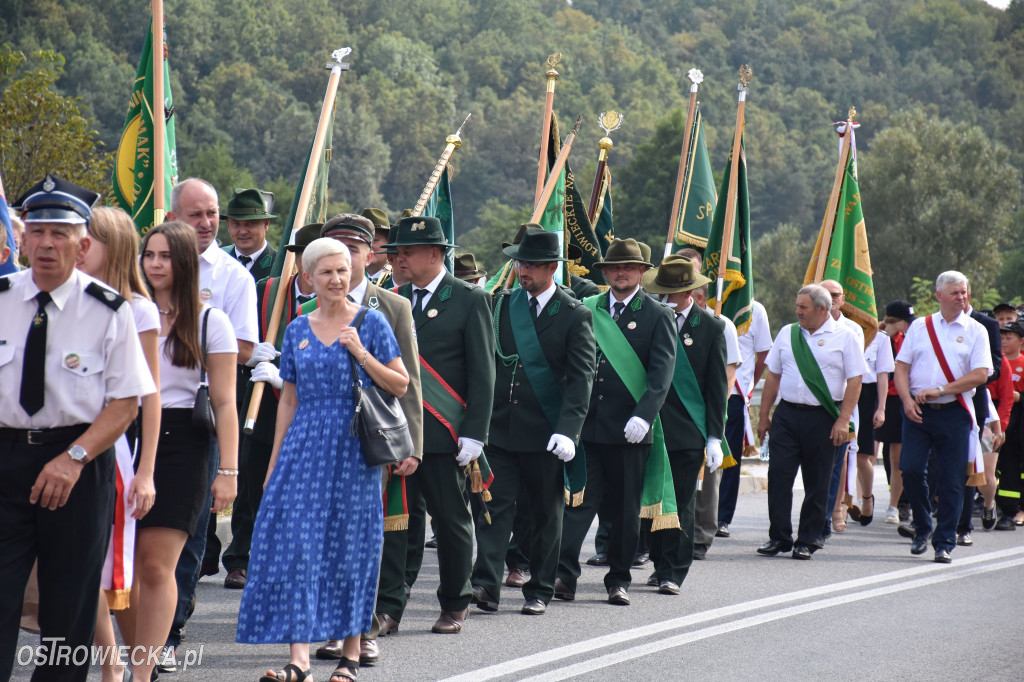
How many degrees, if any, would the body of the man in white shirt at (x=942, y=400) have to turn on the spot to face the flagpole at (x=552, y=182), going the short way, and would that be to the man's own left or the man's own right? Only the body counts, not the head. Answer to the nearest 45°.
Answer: approximately 45° to the man's own right

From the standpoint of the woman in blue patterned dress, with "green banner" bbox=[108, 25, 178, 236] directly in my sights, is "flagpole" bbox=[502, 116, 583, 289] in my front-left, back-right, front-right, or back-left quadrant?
front-right

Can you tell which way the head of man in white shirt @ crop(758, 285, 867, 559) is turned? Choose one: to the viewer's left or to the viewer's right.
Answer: to the viewer's left

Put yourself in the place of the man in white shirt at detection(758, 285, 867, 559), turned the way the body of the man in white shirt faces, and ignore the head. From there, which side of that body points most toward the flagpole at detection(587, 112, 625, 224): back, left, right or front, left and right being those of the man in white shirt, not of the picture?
right

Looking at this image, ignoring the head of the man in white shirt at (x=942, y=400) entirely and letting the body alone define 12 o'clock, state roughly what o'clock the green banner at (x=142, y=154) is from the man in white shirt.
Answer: The green banner is roughly at 2 o'clock from the man in white shirt.

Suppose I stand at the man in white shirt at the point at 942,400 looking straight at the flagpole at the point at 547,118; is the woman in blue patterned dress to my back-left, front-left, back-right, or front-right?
front-left

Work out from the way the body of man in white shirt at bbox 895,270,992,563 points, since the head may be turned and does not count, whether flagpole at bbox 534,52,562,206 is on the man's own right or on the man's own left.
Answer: on the man's own right

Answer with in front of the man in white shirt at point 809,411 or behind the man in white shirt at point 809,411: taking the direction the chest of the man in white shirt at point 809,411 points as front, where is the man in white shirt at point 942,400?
behind

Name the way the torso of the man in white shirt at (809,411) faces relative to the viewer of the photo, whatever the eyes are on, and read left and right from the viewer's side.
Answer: facing the viewer and to the left of the viewer

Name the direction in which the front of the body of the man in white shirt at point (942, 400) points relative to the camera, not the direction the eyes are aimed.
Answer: toward the camera

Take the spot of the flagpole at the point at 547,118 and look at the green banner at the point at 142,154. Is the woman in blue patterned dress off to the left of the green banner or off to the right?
left

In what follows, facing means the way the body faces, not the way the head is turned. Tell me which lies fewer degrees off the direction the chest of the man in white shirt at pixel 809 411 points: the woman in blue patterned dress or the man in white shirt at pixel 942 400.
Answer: the woman in blue patterned dress

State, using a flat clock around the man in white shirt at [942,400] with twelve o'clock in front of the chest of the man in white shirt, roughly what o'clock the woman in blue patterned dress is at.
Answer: The woman in blue patterned dress is roughly at 1 o'clock from the man in white shirt.

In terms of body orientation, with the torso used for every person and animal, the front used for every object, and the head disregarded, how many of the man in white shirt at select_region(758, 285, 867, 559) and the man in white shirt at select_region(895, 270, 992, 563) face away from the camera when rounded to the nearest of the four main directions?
0

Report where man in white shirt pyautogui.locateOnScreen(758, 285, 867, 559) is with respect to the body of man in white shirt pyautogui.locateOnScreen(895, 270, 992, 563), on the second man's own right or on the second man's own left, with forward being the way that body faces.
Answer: on the second man's own right
